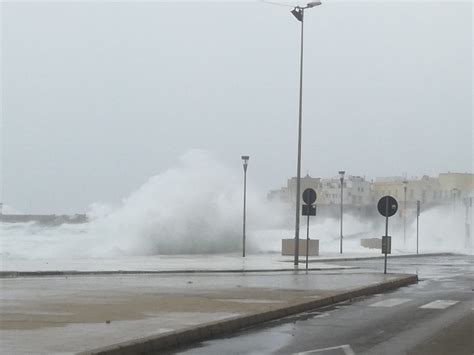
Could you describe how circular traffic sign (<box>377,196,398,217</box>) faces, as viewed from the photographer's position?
facing away from the viewer

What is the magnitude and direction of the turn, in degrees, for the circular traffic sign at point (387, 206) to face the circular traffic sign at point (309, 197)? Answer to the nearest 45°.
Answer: approximately 45° to its left

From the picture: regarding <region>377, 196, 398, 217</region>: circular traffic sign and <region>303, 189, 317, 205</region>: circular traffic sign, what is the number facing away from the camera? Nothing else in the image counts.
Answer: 2

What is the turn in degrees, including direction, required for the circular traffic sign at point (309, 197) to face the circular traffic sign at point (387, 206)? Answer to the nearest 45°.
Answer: approximately 135° to its right

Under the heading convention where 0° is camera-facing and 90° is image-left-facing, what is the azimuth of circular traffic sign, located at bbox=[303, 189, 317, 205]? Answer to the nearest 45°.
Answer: approximately 180°
